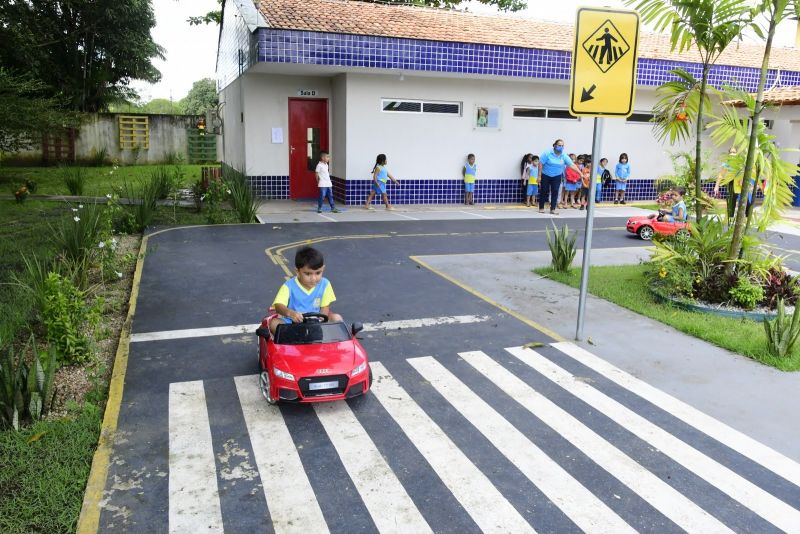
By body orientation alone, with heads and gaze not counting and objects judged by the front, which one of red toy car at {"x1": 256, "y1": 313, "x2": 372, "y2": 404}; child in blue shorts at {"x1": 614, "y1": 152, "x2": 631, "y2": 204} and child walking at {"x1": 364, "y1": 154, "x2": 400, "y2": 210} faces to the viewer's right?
the child walking

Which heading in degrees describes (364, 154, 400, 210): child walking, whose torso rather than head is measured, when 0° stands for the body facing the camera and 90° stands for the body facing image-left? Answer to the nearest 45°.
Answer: approximately 270°

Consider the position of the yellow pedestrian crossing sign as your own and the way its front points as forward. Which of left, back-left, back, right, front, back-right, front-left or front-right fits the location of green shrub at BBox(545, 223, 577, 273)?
back

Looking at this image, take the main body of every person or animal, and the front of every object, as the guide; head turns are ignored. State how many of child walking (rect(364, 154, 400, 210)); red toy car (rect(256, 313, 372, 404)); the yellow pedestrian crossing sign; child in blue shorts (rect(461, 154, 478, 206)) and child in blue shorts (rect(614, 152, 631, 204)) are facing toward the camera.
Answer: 4

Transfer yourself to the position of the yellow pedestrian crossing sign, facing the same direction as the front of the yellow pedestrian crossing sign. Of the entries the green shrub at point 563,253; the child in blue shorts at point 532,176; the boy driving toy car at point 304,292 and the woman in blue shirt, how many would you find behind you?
3

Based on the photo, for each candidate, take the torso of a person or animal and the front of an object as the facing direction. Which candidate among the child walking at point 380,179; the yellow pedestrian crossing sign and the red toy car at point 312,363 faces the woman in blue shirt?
the child walking

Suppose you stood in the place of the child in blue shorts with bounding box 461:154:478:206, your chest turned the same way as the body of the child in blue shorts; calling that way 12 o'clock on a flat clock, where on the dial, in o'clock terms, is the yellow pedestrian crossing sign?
The yellow pedestrian crossing sign is roughly at 12 o'clock from the child in blue shorts.

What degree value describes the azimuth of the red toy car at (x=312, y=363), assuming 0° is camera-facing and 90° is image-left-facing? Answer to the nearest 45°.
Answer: approximately 0°

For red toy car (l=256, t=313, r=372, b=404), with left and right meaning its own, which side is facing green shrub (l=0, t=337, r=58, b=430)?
right

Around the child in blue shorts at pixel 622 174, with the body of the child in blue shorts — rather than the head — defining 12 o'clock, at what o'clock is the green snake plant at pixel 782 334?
The green snake plant is roughly at 12 o'clock from the child in blue shorts.

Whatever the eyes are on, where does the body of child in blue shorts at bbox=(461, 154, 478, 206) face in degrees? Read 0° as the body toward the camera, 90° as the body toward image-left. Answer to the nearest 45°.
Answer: approximately 0°

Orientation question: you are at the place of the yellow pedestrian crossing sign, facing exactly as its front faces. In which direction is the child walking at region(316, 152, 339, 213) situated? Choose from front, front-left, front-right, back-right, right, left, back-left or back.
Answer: back-right

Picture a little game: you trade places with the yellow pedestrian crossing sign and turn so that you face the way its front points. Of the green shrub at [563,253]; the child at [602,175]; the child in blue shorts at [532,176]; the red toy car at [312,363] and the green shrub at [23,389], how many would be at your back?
3
